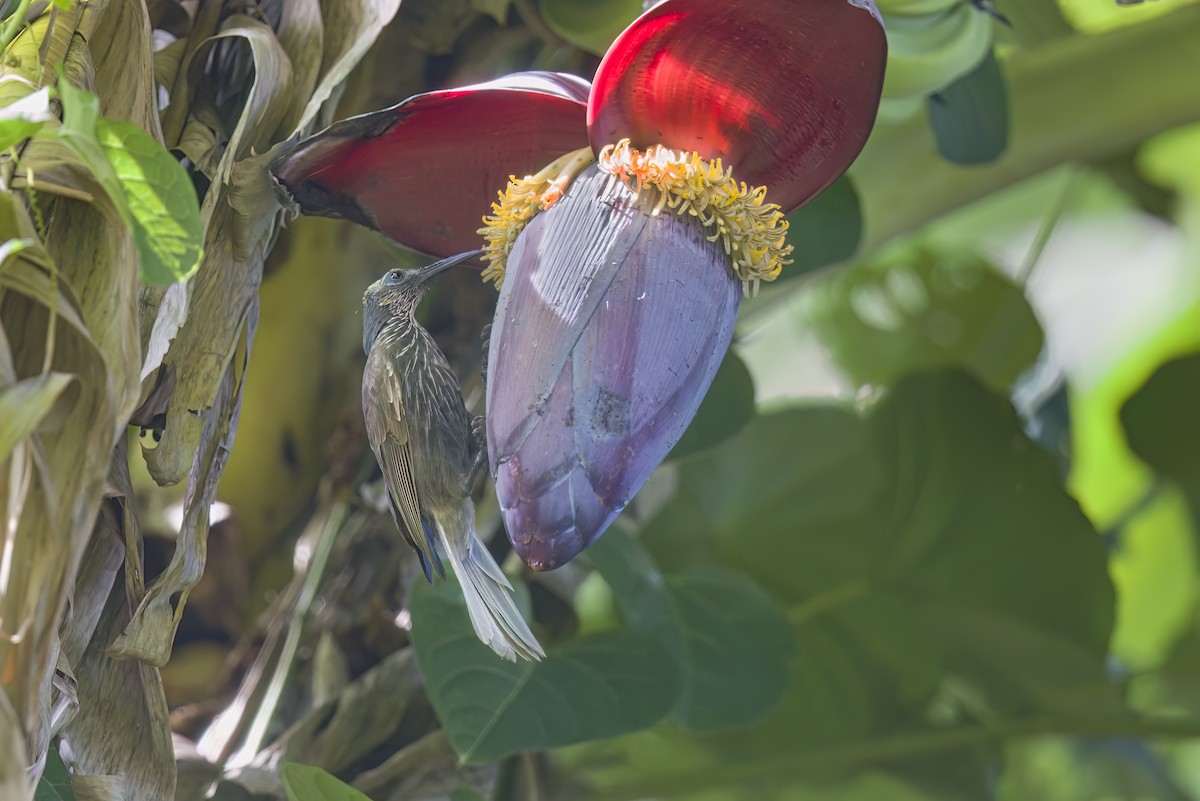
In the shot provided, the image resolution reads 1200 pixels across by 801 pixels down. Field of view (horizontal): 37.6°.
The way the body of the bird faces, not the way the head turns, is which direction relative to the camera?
to the viewer's right
